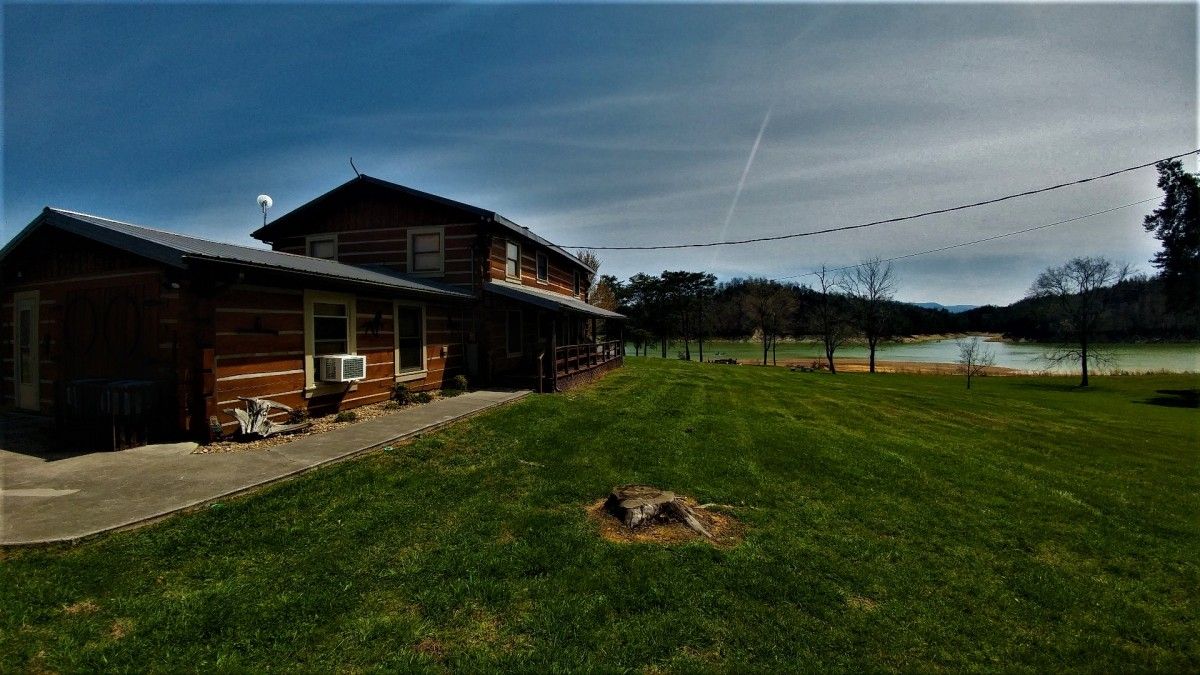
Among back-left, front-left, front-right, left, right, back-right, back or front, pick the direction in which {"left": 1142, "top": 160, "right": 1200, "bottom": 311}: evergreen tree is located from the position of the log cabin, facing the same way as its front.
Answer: front-left

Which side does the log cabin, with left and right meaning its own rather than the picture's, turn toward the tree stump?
front

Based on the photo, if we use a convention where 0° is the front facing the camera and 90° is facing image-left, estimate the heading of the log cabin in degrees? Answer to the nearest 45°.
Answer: approximately 315°
